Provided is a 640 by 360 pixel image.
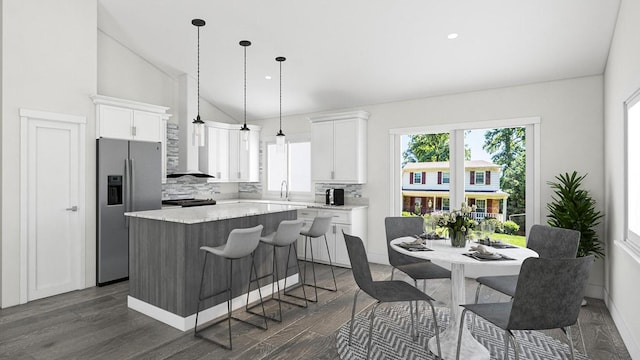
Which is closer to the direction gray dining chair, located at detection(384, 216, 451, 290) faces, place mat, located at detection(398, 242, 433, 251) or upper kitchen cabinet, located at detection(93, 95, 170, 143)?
the place mat

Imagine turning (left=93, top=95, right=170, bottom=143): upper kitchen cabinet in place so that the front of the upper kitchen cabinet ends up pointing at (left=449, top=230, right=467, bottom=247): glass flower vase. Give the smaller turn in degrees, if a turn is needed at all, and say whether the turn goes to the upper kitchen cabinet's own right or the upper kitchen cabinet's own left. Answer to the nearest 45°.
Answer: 0° — it already faces it

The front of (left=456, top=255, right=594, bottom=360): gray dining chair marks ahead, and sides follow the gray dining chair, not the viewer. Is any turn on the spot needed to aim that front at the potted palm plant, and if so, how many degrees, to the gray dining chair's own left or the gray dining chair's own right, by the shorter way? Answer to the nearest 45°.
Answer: approximately 45° to the gray dining chair's own right

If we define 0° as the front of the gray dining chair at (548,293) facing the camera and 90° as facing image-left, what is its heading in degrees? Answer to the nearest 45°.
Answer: approximately 135°

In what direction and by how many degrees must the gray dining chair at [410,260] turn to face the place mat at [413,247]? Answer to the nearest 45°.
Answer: approximately 45° to its right

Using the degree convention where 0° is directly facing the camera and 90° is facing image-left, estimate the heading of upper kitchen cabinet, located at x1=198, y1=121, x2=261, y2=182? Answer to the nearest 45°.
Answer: approximately 315°

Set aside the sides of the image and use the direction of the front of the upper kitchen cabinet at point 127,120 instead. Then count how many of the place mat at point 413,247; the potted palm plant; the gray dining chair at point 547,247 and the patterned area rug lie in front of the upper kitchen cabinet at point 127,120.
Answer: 4

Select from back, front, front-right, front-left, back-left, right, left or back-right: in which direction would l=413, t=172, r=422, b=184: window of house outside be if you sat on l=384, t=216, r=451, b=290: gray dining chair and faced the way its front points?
back-left

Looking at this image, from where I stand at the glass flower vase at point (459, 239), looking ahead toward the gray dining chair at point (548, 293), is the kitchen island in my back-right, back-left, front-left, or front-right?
back-right

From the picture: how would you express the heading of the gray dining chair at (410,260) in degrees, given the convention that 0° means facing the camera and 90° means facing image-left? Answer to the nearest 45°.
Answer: approximately 315°

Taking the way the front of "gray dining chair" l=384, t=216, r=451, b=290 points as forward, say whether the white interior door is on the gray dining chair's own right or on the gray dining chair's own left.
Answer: on the gray dining chair's own right

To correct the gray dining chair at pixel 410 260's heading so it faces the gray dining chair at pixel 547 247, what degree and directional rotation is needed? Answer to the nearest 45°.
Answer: approximately 45° to its left

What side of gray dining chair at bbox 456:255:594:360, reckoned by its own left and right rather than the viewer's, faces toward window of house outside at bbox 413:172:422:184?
front
